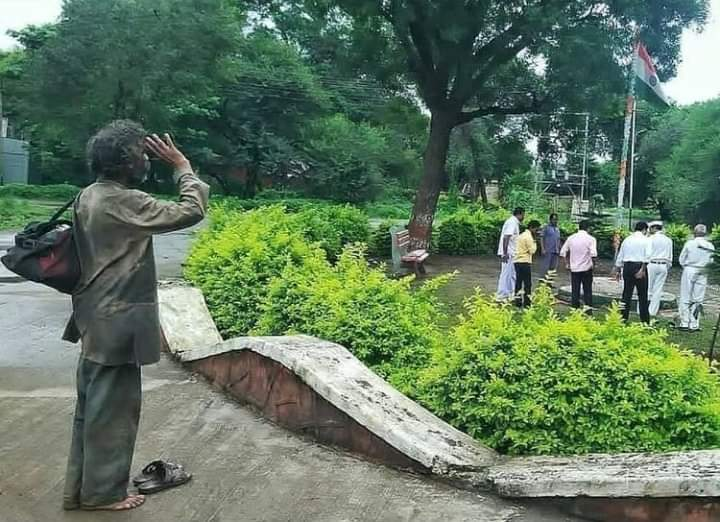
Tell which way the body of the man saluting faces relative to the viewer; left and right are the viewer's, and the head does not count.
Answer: facing away from the viewer and to the right of the viewer

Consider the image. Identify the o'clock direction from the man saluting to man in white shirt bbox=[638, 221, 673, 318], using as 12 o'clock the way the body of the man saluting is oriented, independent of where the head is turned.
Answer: The man in white shirt is roughly at 12 o'clock from the man saluting.

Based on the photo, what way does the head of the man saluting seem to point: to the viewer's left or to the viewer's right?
to the viewer's right

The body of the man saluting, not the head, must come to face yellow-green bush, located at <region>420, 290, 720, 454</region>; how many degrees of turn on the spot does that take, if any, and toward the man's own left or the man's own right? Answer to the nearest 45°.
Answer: approximately 45° to the man's own right

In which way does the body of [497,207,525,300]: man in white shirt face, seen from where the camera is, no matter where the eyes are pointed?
to the viewer's right

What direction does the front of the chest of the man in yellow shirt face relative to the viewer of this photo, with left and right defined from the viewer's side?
facing to the right of the viewer

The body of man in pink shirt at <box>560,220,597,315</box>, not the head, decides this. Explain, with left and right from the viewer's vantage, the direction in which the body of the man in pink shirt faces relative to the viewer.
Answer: facing away from the viewer

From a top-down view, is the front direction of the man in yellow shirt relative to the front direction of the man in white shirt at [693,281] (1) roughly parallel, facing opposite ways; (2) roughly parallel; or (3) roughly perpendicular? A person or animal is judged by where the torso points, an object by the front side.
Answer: roughly perpendicular
